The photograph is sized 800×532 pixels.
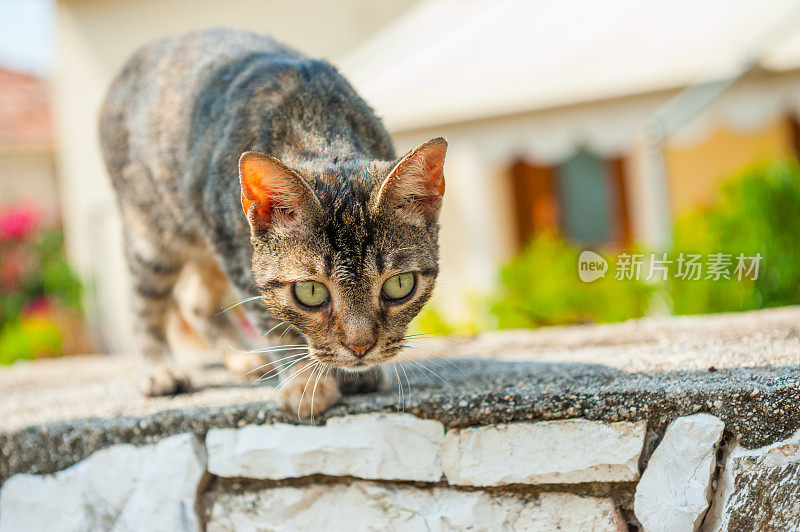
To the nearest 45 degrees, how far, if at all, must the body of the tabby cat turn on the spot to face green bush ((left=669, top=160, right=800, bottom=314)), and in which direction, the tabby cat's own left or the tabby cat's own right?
approximately 90° to the tabby cat's own left

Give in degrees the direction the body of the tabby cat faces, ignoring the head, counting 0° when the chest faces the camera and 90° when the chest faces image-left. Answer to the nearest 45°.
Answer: approximately 315°

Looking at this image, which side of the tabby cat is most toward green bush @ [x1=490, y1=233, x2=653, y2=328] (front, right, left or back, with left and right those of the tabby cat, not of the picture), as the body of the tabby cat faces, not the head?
left

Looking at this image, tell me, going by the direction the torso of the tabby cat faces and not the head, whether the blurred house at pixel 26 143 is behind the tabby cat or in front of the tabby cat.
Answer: behind
